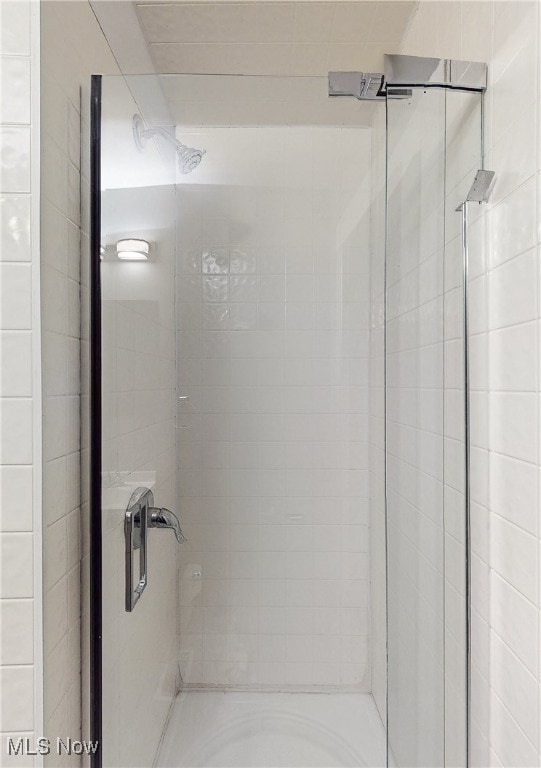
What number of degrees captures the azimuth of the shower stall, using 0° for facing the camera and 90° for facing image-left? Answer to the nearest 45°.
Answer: approximately 0°
